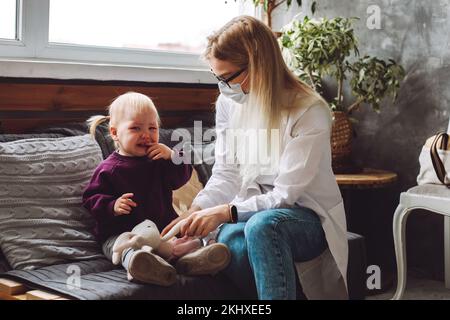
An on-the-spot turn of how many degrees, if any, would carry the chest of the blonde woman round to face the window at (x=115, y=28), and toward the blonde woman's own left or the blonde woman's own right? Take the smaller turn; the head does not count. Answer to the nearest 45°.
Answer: approximately 90° to the blonde woman's own right

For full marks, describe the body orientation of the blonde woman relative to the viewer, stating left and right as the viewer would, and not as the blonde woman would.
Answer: facing the viewer and to the left of the viewer

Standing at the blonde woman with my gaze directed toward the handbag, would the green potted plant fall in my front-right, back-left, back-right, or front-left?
front-left

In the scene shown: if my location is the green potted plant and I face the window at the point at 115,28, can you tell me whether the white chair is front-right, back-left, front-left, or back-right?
back-left

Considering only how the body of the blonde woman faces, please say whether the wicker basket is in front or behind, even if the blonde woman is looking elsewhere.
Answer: behind

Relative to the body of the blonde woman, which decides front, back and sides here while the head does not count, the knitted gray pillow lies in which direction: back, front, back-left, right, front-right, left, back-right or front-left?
front-right

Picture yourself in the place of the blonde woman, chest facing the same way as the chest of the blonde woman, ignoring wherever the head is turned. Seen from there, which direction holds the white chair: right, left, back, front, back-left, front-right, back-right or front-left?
back

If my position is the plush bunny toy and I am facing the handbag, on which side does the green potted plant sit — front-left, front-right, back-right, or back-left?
front-left

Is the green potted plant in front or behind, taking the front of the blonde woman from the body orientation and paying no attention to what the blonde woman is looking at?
behind

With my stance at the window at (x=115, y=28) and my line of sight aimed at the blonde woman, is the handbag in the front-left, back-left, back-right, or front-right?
front-left

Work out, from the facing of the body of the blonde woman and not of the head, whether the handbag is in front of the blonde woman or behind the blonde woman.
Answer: behind

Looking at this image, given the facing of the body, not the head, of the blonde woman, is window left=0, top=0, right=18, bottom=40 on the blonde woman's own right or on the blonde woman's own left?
on the blonde woman's own right
